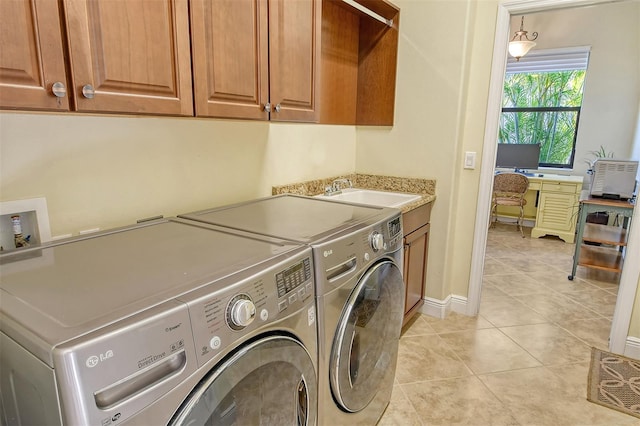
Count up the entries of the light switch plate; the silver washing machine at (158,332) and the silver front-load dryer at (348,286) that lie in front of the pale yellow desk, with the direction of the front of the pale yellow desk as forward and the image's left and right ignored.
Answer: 3

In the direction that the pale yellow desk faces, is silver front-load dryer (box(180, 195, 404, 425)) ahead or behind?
ahead

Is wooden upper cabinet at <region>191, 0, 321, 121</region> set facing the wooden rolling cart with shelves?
no

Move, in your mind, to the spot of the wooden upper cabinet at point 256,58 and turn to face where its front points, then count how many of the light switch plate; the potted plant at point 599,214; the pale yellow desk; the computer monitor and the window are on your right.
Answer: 0

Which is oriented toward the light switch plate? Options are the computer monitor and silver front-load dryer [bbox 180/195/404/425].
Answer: the computer monitor

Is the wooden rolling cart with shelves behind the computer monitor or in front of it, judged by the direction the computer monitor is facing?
in front

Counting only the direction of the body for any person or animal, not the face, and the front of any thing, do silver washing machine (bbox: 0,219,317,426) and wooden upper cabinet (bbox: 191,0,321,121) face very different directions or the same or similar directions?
same or similar directions

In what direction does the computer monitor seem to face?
toward the camera

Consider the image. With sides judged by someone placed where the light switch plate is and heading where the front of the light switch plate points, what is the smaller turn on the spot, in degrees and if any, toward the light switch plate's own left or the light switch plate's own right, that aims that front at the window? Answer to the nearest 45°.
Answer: approximately 180°

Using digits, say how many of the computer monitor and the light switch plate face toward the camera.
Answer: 2

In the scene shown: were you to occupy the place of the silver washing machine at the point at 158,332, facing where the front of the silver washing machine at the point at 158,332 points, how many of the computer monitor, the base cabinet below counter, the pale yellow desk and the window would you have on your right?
0

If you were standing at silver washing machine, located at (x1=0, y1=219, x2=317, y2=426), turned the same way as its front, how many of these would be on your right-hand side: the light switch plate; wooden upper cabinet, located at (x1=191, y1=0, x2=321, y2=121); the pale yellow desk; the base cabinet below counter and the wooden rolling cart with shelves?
0

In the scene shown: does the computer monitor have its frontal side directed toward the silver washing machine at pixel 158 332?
yes

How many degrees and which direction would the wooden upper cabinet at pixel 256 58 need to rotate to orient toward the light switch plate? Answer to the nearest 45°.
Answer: approximately 90° to its left

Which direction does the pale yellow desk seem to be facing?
toward the camera

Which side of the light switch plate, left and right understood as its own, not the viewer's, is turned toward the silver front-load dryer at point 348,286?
front
